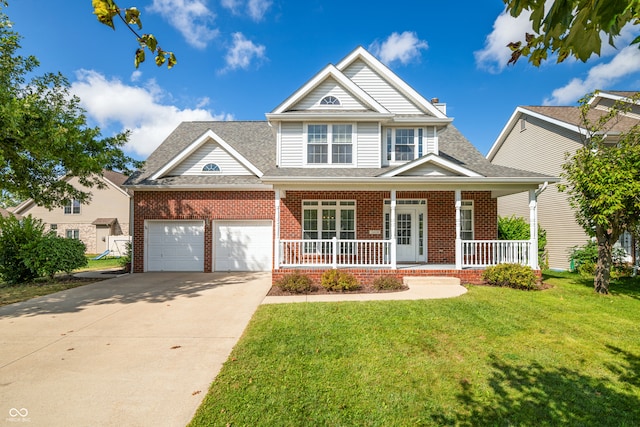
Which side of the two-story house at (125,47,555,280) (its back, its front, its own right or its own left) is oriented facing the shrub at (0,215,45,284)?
right

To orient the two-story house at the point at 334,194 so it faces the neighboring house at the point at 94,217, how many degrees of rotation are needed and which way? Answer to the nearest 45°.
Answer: approximately 135° to its right

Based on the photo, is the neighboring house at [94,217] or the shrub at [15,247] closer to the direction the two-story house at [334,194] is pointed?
the shrub

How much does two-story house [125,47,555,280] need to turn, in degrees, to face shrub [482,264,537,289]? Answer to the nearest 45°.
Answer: approximately 45° to its left

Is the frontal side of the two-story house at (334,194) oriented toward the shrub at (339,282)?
yes

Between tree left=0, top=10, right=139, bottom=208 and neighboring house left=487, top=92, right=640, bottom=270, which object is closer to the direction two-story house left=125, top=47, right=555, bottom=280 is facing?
the tree

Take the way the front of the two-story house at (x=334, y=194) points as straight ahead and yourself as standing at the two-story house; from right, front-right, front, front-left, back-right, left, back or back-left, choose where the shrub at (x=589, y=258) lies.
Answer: left

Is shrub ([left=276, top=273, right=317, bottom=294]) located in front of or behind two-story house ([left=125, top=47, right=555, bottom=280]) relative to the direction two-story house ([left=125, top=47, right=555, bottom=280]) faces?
in front

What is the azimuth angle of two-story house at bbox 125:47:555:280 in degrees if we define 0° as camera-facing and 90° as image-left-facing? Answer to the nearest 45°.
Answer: approximately 0°

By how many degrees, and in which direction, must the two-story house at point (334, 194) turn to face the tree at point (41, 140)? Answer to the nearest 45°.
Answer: approximately 90° to its right

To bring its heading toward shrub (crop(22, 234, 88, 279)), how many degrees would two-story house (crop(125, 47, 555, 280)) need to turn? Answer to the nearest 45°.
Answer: approximately 90° to its right
